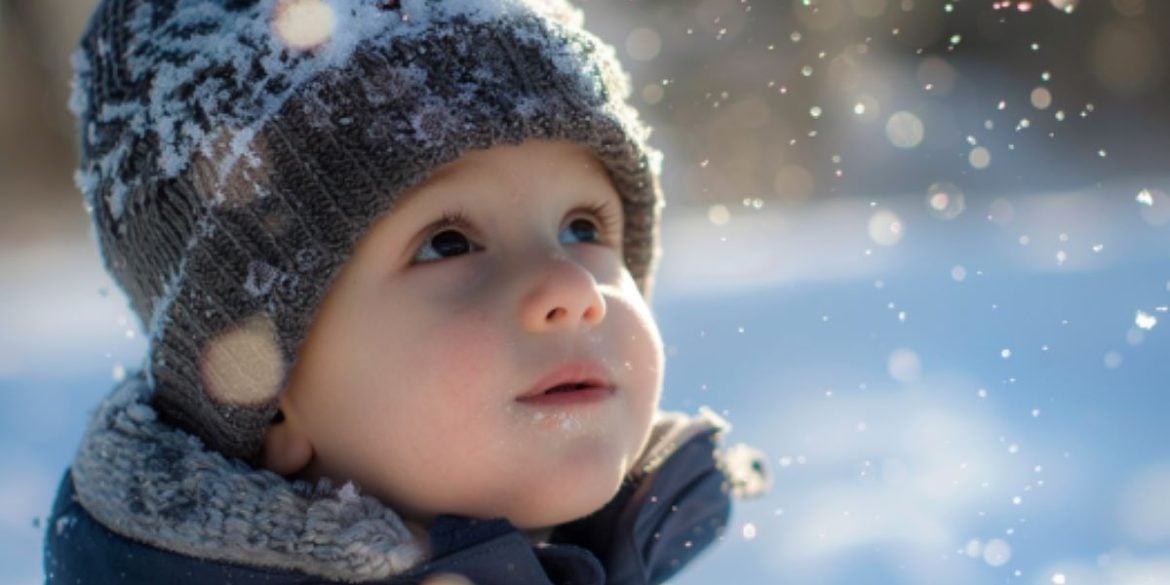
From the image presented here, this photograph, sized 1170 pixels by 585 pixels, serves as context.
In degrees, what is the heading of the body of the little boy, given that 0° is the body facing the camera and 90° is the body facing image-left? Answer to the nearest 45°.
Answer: approximately 315°
